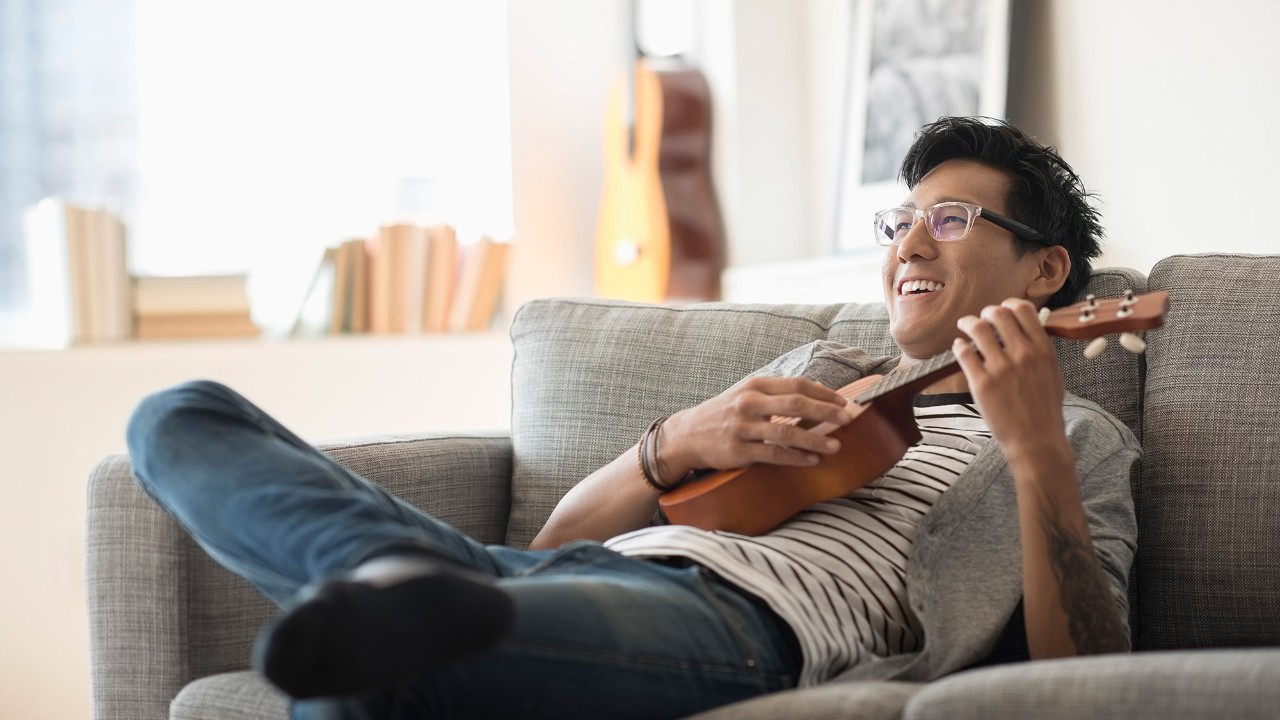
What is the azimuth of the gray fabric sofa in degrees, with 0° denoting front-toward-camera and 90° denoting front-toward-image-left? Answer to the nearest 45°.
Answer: approximately 45°

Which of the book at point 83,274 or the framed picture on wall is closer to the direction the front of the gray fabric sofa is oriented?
the book

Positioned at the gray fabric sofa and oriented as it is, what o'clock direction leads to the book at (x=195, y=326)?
The book is roughly at 3 o'clock from the gray fabric sofa.

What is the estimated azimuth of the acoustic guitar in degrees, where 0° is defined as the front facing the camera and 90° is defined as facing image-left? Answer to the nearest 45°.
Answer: approximately 45°

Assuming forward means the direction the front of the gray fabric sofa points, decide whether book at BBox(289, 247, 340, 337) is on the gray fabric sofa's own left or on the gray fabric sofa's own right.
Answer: on the gray fabric sofa's own right
